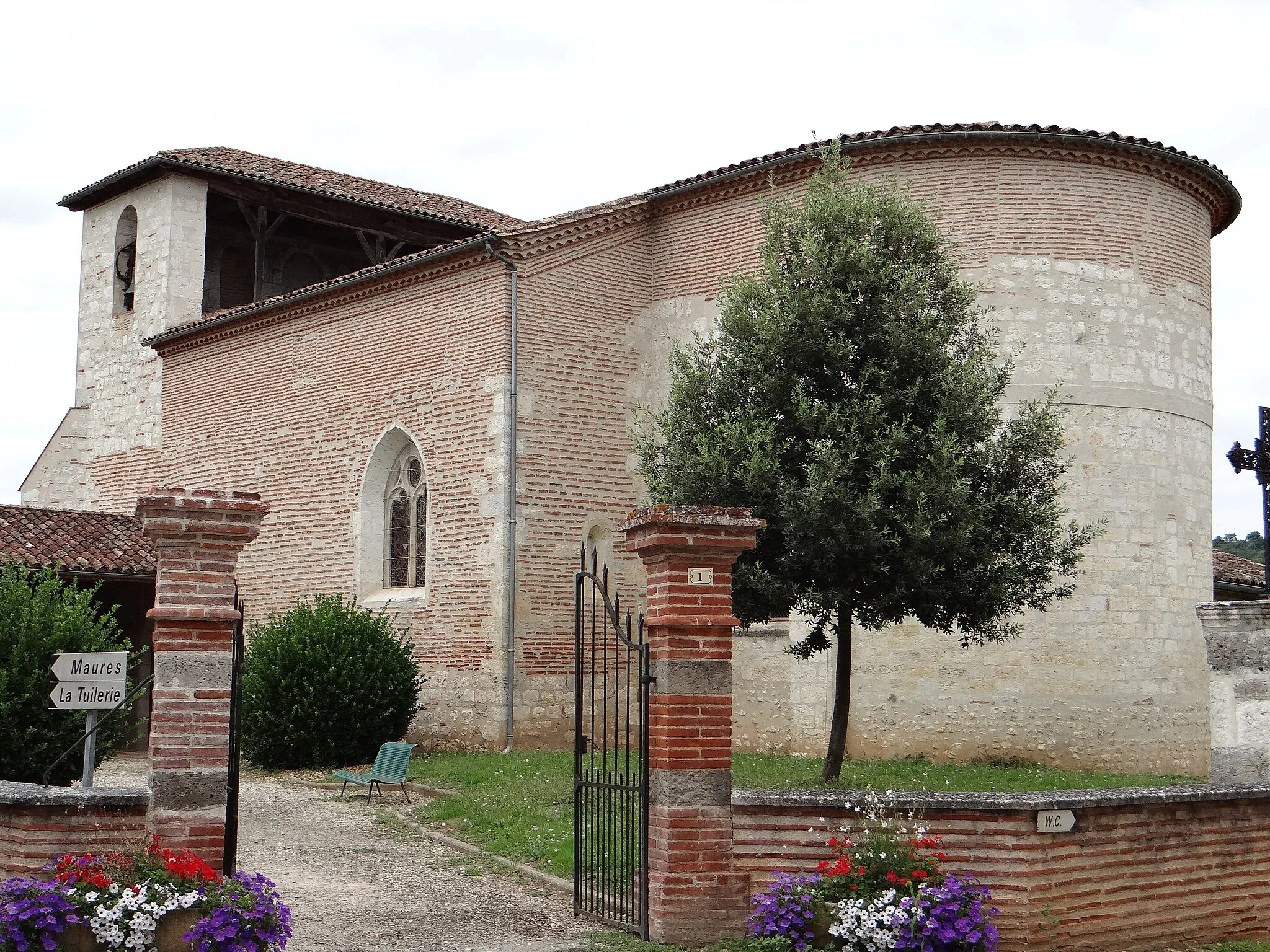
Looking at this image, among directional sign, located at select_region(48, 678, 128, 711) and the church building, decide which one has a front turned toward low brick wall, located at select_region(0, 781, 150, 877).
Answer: the directional sign

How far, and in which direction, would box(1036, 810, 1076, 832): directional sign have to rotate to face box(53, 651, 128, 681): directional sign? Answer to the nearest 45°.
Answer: approximately 90° to its right

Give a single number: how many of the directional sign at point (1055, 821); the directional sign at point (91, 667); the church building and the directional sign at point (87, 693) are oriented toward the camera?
3

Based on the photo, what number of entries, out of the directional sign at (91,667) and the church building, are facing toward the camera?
1

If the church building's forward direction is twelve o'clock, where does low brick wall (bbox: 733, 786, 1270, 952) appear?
The low brick wall is roughly at 7 o'clock from the church building.

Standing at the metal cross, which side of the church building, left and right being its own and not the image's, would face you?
back

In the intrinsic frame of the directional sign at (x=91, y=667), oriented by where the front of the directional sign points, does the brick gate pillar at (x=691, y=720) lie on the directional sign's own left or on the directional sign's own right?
on the directional sign's own left
